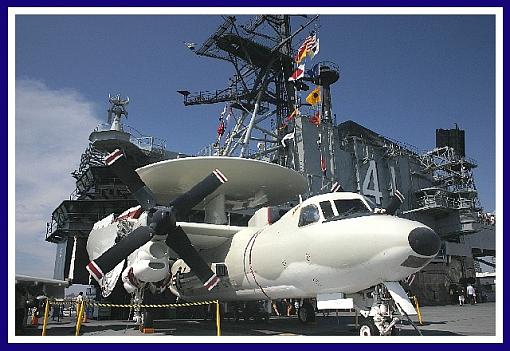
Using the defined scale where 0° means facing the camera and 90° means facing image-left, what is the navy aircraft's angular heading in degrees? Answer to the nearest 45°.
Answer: approximately 315°
